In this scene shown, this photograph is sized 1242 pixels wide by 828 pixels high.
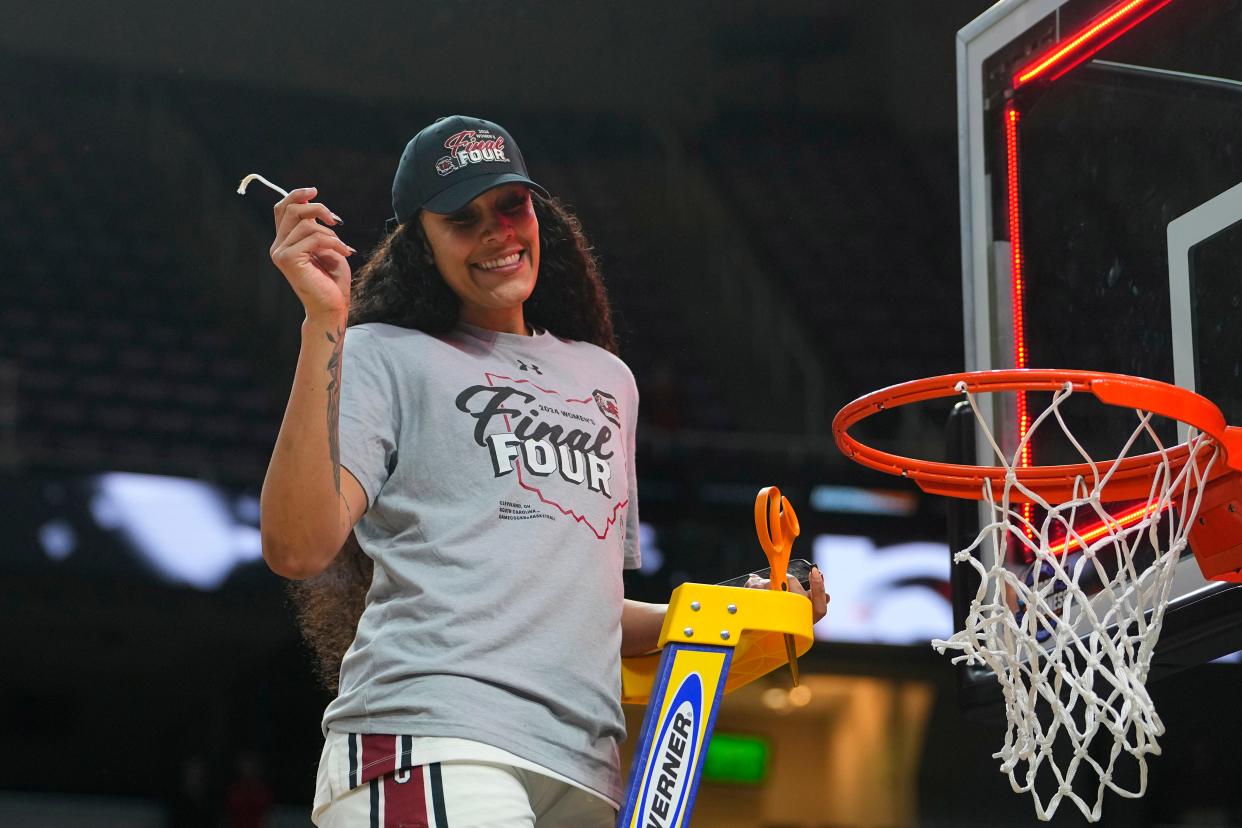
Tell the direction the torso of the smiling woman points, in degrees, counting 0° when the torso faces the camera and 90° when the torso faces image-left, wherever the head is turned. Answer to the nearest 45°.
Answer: approximately 315°

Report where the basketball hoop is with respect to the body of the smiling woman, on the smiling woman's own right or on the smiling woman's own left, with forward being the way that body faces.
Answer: on the smiling woman's own left
